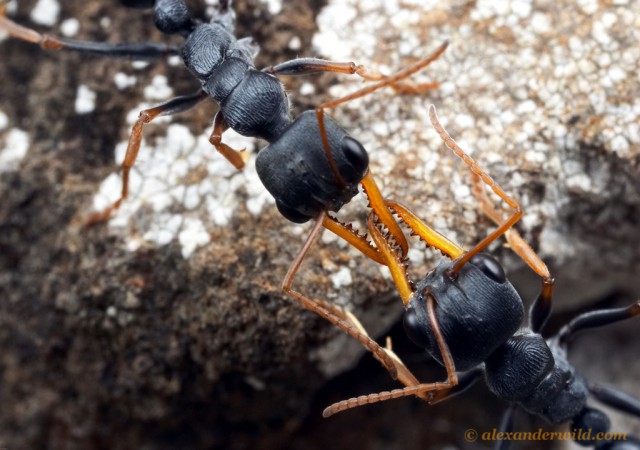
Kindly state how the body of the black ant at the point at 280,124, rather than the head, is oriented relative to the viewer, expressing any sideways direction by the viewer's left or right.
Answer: facing the viewer and to the right of the viewer

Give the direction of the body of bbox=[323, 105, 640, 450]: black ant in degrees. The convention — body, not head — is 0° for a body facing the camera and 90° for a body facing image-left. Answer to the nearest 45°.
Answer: approximately 135°

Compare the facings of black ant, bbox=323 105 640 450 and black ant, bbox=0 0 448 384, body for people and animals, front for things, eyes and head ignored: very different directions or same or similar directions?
very different directions

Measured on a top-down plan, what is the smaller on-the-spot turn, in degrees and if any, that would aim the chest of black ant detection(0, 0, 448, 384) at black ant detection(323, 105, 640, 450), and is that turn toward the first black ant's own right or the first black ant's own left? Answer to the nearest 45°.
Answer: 0° — it already faces it

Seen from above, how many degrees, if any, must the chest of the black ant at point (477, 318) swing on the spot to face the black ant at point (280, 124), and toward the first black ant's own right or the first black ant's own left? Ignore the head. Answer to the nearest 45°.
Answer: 0° — it already faces it
